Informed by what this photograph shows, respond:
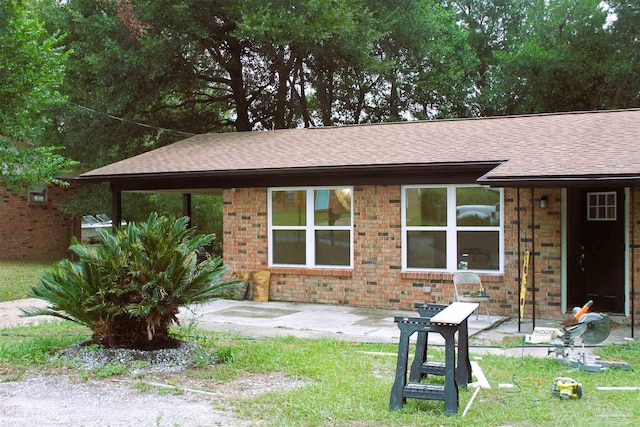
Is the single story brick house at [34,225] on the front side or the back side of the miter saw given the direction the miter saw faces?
on the back side

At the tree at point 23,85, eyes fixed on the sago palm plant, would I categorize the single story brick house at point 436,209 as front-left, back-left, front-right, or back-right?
front-left

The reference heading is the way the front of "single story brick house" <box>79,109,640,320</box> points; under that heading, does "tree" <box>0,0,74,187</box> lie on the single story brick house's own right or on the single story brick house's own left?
on the single story brick house's own right

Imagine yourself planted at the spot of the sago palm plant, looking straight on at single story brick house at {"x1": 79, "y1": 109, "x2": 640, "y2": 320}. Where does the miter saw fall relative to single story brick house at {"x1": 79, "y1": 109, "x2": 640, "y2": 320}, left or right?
right

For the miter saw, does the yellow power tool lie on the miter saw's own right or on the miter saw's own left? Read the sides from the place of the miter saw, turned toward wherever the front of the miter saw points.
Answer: on the miter saw's own right

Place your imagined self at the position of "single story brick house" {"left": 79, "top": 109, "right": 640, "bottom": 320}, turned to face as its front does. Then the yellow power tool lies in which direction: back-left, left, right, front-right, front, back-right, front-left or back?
front

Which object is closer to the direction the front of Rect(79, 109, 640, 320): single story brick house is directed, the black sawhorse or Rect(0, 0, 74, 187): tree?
the black sawhorse

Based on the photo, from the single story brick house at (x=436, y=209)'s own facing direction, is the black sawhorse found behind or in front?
in front

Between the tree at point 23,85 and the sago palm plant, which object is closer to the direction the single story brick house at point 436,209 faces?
the sago palm plant

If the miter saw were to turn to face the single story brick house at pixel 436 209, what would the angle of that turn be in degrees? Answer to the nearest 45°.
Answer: approximately 135° to its left

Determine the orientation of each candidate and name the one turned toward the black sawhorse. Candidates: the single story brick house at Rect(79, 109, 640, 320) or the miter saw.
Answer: the single story brick house

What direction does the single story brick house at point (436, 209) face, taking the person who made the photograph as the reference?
facing the viewer

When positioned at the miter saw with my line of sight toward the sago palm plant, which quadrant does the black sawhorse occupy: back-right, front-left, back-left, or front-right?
front-left

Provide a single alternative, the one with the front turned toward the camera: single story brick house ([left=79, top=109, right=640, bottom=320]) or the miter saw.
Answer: the single story brick house

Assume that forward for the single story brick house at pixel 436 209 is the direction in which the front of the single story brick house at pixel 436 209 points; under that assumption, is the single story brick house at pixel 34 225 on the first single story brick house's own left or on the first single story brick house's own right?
on the first single story brick house's own right

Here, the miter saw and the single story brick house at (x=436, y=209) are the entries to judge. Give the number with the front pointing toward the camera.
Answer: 1
